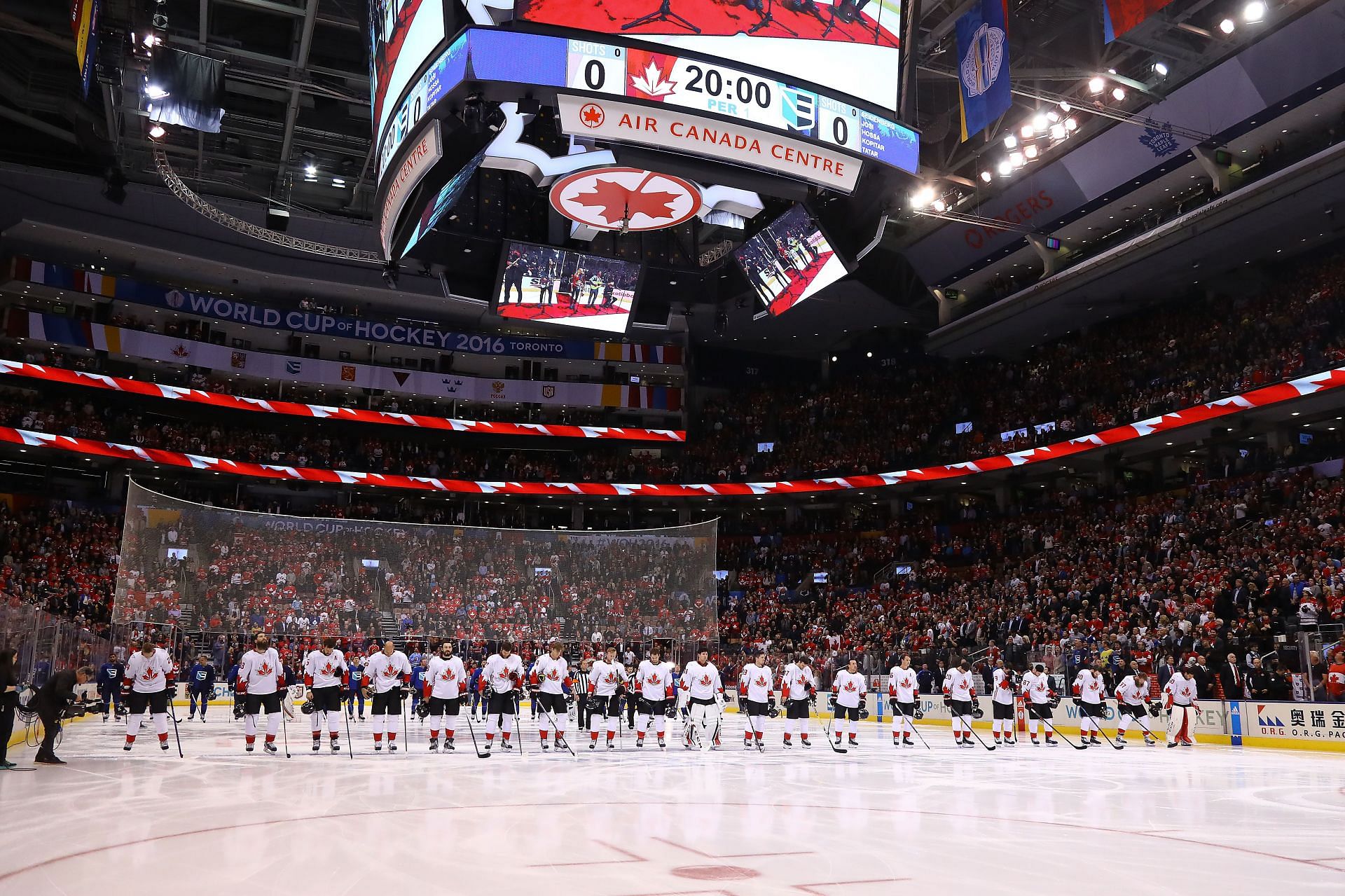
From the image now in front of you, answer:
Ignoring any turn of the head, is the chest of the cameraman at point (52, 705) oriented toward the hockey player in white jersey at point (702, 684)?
yes

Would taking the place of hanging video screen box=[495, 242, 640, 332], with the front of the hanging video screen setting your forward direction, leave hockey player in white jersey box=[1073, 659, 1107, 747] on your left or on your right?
on your left

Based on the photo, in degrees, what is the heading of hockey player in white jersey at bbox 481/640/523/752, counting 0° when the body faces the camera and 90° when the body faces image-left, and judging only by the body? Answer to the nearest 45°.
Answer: approximately 0°

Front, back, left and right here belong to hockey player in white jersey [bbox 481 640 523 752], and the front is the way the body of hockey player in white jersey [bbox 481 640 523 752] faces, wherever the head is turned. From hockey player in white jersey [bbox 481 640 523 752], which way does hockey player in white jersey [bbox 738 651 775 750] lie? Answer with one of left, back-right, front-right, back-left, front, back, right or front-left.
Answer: left

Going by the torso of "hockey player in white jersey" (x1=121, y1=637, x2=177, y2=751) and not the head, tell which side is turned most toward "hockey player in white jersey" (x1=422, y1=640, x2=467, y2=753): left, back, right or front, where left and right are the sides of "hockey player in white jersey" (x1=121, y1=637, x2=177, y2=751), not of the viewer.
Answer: left

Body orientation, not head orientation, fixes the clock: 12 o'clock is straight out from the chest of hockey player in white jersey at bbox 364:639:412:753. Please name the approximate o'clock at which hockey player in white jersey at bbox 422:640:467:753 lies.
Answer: hockey player in white jersey at bbox 422:640:467:753 is roughly at 9 o'clock from hockey player in white jersey at bbox 364:639:412:753.

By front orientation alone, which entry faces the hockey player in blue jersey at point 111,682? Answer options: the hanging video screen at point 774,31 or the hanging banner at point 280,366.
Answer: the hanging banner

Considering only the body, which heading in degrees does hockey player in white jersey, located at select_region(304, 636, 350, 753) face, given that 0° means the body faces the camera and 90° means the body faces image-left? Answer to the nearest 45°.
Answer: approximately 0°

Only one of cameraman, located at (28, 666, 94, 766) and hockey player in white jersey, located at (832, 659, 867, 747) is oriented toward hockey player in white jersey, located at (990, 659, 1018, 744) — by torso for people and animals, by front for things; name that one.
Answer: the cameraman

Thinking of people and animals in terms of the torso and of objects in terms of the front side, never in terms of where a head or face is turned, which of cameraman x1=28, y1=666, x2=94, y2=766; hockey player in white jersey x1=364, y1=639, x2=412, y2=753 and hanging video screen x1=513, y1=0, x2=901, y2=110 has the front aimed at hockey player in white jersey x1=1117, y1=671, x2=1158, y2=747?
the cameraman
